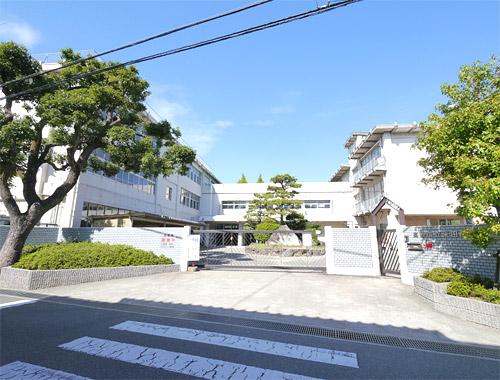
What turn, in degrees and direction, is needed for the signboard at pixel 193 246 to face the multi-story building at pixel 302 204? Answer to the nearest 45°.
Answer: approximately 135° to its left

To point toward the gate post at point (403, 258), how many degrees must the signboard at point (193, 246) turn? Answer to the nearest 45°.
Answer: approximately 45° to its left

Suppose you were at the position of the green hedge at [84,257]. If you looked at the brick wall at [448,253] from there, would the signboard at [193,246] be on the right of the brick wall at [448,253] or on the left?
left

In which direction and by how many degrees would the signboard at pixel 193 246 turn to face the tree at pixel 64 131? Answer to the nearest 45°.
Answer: approximately 90° to its right

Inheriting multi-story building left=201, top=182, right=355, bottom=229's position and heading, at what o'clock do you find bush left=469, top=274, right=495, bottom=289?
The bush is roughly at 12 o'clock from the multi-story building.

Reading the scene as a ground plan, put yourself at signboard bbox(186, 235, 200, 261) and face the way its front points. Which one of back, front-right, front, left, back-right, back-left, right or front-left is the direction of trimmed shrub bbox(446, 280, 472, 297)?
front-left

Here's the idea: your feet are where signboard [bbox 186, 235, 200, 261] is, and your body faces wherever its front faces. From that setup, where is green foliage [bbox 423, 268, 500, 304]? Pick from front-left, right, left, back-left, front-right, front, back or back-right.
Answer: front-left

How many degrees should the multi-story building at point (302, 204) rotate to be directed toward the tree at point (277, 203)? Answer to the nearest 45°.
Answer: approximately 45° to its right

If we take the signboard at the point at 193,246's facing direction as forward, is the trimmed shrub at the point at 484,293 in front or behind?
in front

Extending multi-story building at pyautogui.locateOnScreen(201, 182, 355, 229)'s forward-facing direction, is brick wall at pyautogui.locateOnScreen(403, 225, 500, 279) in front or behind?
in front

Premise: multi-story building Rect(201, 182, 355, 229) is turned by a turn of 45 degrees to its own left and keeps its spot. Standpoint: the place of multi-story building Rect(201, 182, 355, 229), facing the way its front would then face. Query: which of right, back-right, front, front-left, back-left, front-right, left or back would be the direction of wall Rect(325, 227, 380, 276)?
front-right

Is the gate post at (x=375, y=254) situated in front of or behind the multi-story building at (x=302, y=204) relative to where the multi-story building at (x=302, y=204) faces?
in front

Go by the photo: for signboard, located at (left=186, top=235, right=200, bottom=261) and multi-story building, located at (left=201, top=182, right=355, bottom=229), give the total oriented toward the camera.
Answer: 2
